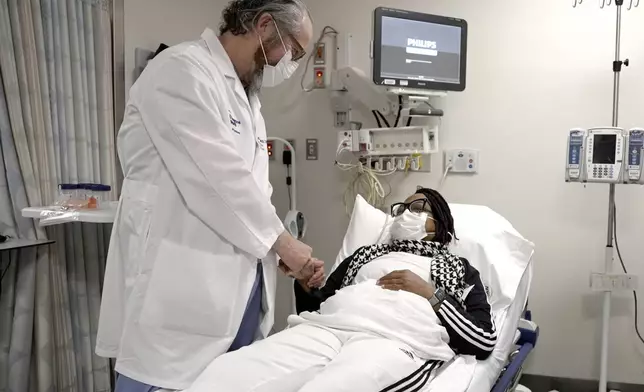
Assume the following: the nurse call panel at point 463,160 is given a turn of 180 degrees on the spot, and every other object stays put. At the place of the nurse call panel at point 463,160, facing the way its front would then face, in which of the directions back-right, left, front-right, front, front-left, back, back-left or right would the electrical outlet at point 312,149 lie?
left

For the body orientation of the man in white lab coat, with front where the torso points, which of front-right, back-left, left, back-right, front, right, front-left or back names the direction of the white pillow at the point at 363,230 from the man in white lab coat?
front-left

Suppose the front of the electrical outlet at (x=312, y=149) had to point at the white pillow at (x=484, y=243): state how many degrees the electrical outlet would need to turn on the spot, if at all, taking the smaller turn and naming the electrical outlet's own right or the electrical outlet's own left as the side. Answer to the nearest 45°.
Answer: approximately 45° to the electrical outlet's own left

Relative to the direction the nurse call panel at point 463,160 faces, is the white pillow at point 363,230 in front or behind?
in front

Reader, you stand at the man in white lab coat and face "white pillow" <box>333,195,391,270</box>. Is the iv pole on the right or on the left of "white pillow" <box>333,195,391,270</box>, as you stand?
right

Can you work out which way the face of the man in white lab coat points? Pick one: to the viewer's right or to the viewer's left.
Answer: to the viewer's right

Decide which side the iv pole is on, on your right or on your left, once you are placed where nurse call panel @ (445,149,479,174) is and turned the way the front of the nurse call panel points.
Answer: on your left

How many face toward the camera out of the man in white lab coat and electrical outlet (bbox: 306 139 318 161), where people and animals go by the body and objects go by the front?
1

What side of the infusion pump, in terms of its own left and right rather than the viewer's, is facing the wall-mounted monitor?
right

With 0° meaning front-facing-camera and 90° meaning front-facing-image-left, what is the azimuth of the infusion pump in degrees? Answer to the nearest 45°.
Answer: approximately 0°

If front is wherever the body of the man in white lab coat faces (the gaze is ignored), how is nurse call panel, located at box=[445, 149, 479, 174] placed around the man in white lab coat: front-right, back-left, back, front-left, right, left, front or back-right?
front-left

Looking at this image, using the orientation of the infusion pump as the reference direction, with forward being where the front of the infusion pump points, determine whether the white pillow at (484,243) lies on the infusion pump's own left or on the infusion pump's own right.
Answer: on the infusion pump's own right

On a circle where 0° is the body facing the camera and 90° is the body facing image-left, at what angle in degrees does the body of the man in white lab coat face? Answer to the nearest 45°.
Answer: approximately 270°
